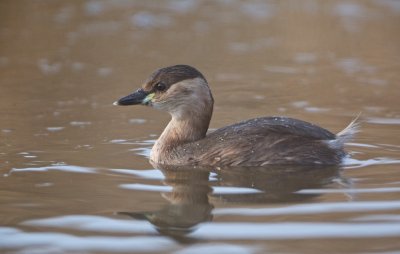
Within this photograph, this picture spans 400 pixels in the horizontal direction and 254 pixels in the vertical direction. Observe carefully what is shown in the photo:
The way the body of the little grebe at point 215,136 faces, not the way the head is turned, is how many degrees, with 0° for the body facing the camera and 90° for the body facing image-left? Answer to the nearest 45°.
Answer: approximately 90°
